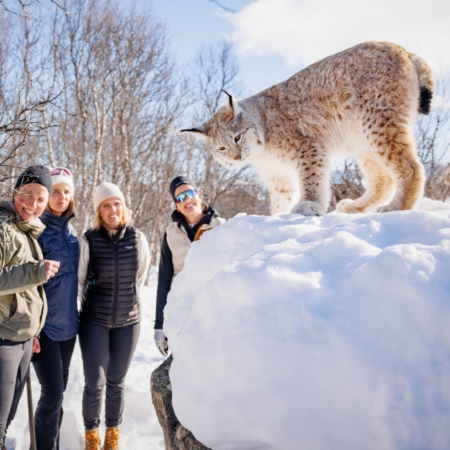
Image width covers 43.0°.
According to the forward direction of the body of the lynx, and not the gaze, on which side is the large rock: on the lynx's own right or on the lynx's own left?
on the lynx's own left

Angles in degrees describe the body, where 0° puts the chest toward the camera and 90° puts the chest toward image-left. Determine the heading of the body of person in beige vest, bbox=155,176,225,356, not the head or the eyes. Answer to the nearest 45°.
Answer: approximately 0°

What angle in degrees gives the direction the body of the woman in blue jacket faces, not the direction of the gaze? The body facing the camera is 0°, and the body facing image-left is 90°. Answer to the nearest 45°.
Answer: approximately 315°

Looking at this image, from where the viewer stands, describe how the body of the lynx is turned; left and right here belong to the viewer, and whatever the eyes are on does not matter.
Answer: facing to the left of the viewer
